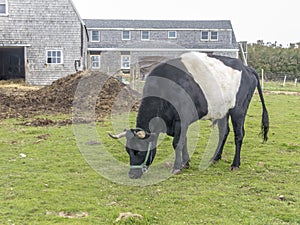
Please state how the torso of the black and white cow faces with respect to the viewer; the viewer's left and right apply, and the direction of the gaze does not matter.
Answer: facing the viewer and to the left of the viewer

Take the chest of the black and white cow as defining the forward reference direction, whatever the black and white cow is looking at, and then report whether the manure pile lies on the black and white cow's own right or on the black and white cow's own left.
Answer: on the black and white cow's own right
